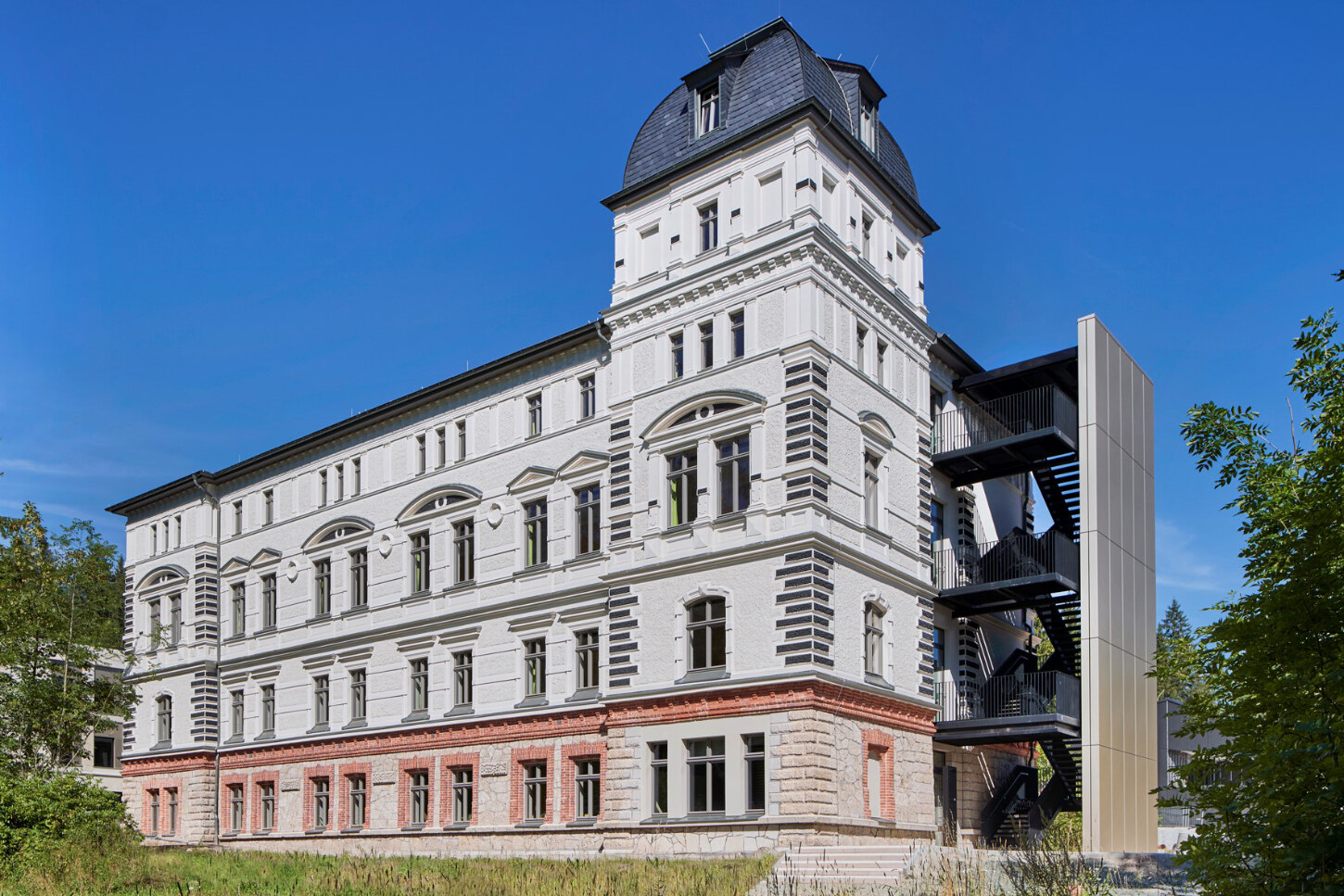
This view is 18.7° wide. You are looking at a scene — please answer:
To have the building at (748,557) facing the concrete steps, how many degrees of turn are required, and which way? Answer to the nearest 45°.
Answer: approximately 45° to its left

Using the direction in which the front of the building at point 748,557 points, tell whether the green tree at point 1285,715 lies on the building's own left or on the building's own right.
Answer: on the building's own left

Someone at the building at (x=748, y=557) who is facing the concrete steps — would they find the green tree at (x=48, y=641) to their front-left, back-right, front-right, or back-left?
back-right

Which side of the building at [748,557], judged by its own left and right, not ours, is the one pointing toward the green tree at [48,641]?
right

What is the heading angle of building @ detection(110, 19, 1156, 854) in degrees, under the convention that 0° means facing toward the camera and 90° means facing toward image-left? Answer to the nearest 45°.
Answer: approximately 45°
